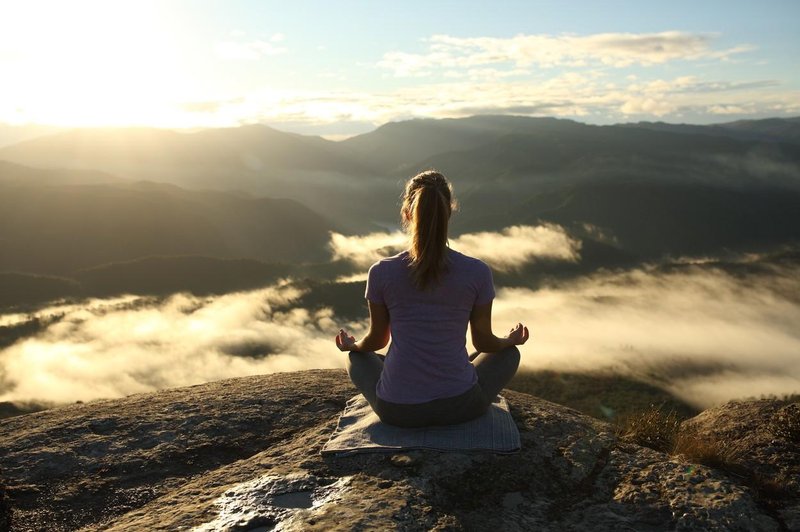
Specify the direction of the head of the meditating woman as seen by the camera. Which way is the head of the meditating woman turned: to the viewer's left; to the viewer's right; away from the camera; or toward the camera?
away from the camera

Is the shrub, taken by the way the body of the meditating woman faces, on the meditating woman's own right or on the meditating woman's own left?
on the meditating woman's own right

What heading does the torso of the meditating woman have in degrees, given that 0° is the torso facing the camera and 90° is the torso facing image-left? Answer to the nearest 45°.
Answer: approximately 180°
